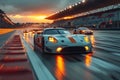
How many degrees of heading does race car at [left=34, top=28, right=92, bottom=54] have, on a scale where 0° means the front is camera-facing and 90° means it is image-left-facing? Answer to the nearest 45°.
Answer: approximately 315°
